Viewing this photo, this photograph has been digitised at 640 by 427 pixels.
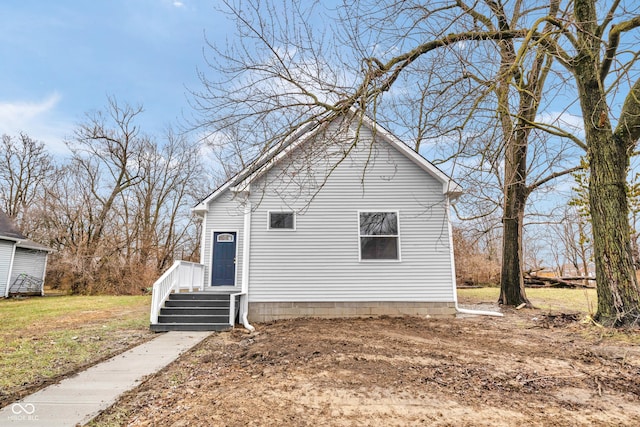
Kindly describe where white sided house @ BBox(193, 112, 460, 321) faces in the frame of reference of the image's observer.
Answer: facing the viewer

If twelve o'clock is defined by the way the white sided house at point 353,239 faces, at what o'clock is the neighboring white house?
The neighboring white house is roughly at 4 o'clock from the white sided house.
